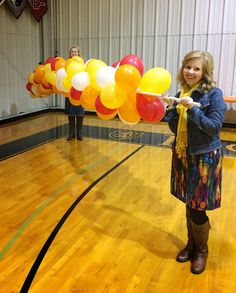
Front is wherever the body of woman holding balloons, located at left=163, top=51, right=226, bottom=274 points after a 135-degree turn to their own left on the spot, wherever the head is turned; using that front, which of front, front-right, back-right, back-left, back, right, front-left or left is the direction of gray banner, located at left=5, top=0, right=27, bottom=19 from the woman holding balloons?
back-left

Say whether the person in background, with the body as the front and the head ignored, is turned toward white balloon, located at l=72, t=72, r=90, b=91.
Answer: yes

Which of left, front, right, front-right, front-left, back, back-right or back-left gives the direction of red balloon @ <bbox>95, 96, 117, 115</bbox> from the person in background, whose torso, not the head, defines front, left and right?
front

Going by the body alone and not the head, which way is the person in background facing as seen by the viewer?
toward the camera

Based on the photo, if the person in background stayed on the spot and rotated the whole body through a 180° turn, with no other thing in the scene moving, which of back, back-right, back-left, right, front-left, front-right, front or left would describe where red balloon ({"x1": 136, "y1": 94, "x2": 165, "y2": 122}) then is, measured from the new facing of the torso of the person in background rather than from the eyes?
back

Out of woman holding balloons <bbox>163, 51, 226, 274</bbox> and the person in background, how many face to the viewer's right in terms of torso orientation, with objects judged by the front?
0

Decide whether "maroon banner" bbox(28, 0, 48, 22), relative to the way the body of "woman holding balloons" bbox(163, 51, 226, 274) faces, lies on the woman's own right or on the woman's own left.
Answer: on the woman's own right

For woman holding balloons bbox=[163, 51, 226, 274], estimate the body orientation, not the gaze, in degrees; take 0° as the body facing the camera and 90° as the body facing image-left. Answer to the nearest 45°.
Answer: approximately 45°

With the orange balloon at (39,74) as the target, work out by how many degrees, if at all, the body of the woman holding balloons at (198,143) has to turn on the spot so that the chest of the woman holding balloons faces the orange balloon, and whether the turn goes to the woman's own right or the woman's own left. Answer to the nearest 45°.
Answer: approximately 90° to the woman's own right

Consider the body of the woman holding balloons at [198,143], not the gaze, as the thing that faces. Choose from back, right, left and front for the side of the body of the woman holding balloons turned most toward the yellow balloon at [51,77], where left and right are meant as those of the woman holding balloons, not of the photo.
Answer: right

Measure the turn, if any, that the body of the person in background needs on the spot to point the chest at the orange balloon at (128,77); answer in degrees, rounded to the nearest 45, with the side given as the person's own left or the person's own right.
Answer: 0° — they already face it

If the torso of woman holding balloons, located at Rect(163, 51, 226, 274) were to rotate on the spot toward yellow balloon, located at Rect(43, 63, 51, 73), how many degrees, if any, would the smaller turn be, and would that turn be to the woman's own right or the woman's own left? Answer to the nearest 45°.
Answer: approximately 90° to the woman's own right

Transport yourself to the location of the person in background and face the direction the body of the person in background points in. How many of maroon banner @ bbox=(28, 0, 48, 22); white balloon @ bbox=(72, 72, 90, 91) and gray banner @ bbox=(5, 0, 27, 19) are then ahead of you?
1
